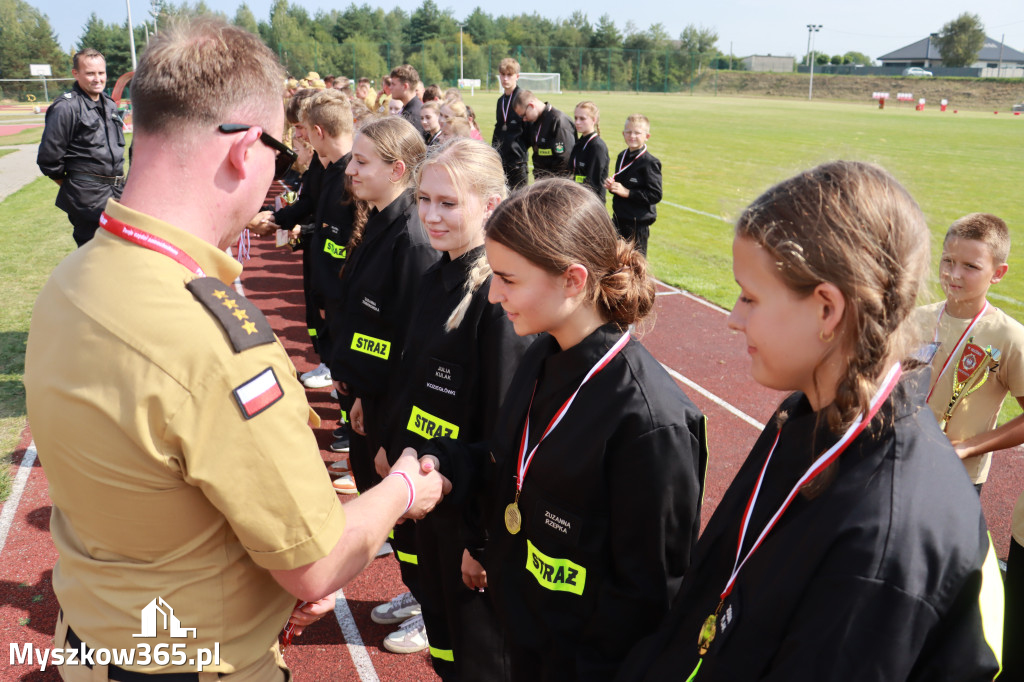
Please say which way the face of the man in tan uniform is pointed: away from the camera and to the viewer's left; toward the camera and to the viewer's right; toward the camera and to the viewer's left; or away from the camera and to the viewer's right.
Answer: away from the camera and to the viewer's right

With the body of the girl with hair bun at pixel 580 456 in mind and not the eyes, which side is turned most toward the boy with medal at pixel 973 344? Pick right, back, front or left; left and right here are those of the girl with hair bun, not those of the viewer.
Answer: back

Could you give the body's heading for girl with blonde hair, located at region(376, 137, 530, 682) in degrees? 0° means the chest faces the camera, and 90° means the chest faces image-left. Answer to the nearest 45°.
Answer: approximately 45°

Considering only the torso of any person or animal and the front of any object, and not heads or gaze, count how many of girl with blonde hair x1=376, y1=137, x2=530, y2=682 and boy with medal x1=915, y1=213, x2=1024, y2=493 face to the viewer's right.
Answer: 0

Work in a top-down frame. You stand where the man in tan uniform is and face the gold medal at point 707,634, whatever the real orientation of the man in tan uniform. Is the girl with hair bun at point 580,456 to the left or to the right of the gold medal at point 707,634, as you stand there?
left

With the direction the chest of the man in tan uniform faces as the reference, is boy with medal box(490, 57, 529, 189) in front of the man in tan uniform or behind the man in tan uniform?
in front

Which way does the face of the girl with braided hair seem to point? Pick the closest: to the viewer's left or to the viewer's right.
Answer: to the viewer's left

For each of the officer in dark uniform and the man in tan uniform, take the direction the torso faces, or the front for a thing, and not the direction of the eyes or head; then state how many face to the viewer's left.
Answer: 0

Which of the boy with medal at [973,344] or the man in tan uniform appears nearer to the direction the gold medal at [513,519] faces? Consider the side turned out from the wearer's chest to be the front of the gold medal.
the man in tan uniform

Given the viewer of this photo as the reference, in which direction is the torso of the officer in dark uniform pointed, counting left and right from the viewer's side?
facing the viewer and to the right of the viewer

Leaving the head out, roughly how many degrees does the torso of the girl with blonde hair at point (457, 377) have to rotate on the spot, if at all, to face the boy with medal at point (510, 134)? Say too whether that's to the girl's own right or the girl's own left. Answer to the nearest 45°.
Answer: approximately 135° to the girl's own right

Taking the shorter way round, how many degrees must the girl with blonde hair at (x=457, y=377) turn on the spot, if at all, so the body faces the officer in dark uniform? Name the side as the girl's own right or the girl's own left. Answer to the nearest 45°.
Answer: approximately 90° to the girl's own right
